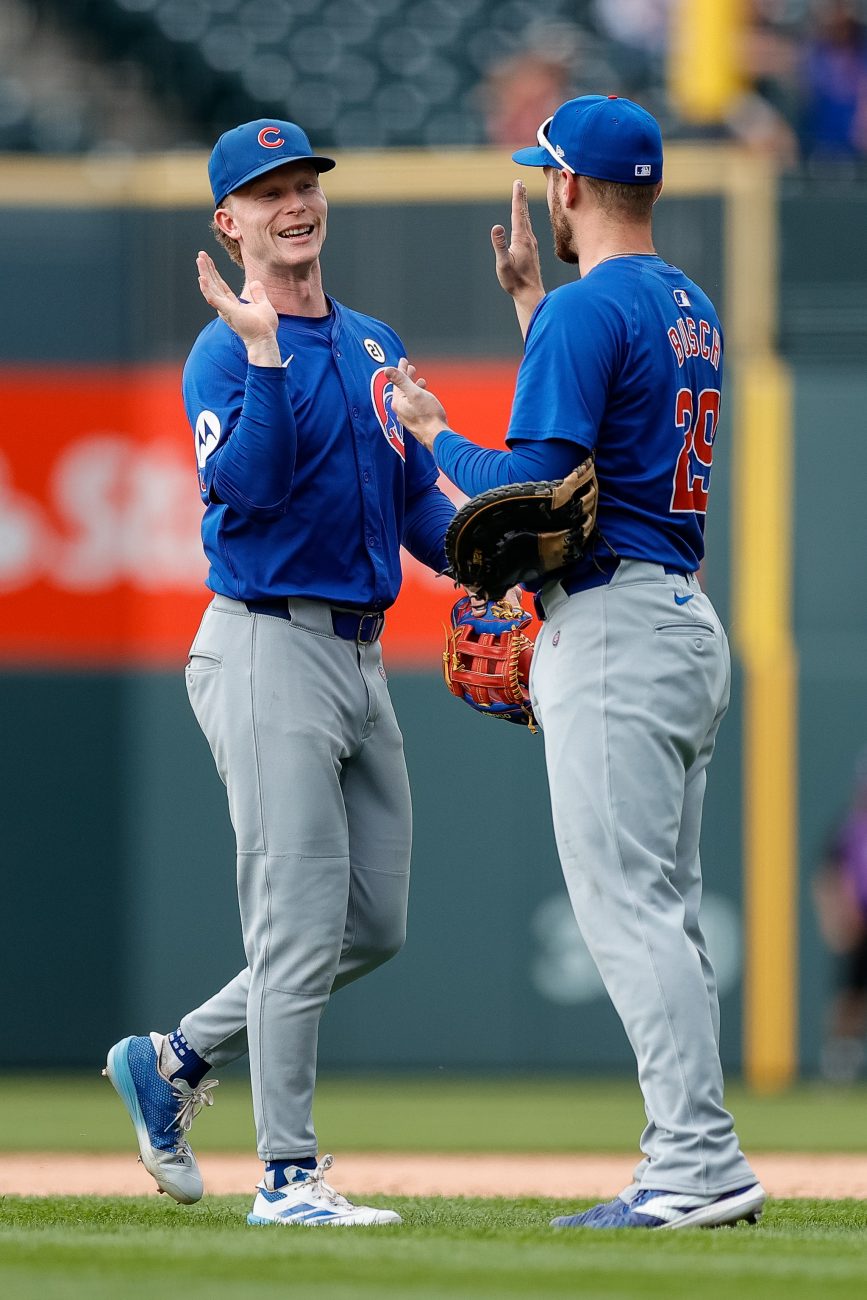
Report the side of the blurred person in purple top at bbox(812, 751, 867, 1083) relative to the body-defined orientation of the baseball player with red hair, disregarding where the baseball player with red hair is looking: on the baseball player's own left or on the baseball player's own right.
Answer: on the baseball player's own left

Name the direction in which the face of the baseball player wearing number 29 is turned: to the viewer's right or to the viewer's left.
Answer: to the viewer's left

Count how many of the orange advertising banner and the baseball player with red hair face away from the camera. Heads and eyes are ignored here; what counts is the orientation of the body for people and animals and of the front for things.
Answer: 0

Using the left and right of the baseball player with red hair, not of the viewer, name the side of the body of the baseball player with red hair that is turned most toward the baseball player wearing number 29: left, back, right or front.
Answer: front

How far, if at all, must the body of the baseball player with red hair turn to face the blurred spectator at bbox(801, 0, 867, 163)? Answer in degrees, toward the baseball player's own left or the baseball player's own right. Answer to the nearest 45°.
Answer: approximately 90° to the baseball player's own left

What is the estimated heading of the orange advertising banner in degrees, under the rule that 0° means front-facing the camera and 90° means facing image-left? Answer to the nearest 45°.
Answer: approximately 0°

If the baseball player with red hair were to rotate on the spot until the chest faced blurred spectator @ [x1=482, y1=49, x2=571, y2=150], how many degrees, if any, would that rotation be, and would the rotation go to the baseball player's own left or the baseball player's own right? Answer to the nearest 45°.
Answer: approximately 135° to the baseball player's own left

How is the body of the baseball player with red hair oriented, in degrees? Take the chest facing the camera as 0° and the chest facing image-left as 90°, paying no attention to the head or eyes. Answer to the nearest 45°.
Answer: approximately 315°
